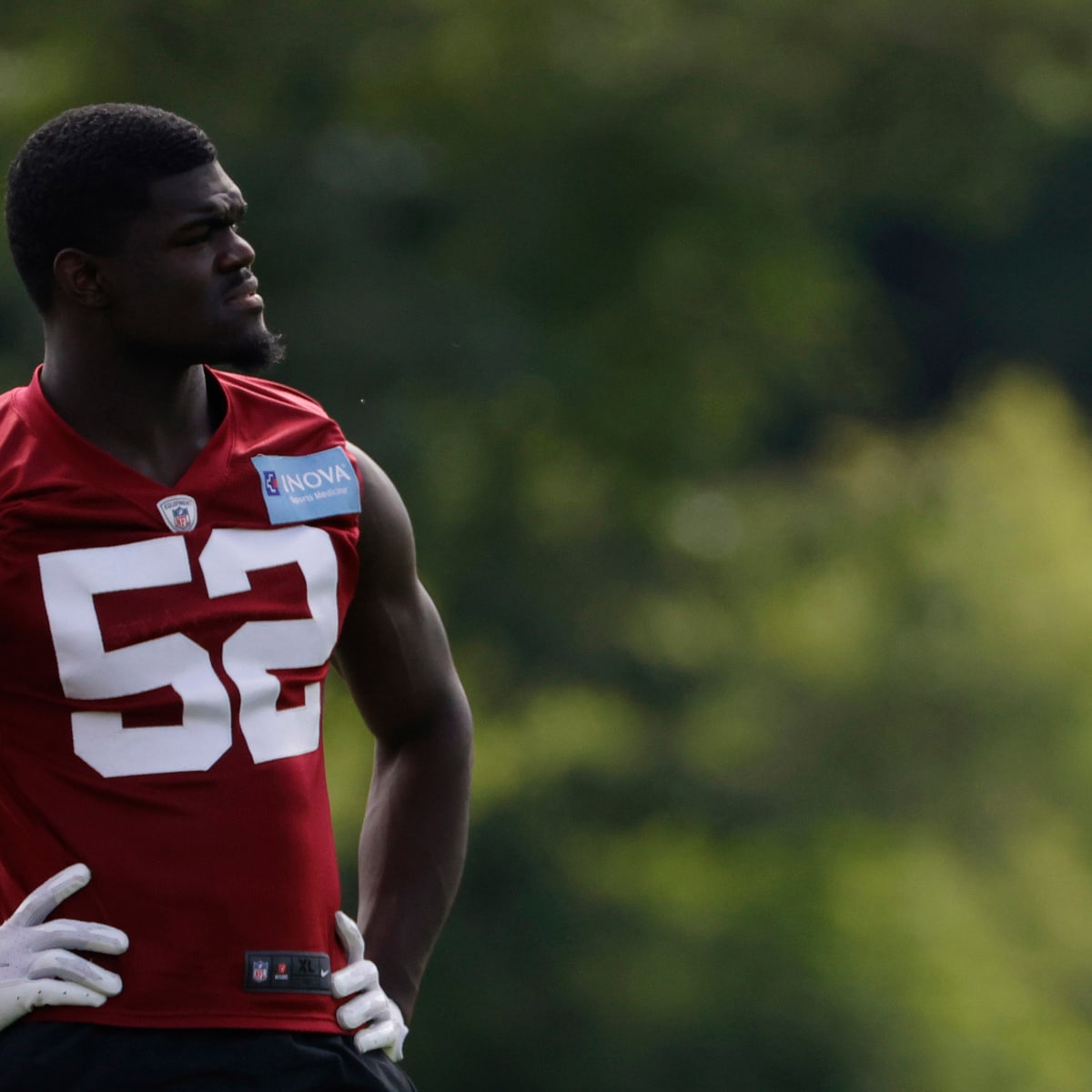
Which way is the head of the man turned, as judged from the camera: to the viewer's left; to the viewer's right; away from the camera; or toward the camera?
to the viewer's right
